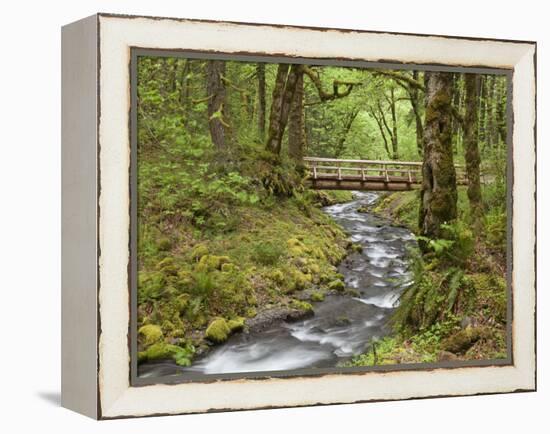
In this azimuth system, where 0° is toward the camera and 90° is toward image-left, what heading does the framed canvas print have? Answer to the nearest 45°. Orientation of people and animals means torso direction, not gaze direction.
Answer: approximately 315°
